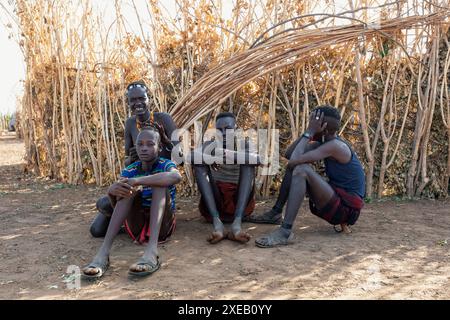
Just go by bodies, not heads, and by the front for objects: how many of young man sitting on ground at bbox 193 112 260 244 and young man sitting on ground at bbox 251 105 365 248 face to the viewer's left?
1

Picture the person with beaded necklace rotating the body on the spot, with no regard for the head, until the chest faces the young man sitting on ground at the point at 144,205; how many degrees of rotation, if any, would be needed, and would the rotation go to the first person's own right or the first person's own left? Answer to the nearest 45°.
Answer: approximately 45° to the first person's own left

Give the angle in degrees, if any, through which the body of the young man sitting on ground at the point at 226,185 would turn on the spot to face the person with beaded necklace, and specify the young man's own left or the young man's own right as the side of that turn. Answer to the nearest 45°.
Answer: approximately 90° to the young man's own right

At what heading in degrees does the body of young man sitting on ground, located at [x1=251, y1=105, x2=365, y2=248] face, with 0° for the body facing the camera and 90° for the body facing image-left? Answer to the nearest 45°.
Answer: approximately 90°

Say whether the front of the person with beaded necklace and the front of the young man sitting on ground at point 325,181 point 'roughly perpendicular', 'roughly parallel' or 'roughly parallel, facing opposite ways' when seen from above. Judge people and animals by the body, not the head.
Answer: roughly perpendicular

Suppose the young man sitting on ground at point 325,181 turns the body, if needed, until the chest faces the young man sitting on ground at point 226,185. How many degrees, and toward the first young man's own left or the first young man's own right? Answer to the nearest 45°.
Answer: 0° — they already face them

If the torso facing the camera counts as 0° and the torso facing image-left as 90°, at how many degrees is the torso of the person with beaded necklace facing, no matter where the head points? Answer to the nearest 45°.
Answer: approximately 45°

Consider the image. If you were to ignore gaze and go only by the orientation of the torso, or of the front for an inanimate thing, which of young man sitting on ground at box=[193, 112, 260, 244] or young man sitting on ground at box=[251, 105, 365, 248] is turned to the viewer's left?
young man sitting on ground at box=[251, 105, 365, 248]

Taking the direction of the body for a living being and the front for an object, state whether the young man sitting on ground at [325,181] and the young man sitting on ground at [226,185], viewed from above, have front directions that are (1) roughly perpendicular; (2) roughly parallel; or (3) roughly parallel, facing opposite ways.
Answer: roughly perpendicular

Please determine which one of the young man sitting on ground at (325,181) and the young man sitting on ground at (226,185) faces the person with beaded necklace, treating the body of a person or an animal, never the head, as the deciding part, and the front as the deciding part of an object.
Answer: the young man sitting on ground at (325,181)

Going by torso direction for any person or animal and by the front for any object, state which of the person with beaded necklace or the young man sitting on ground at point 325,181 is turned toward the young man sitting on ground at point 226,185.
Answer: the young man sitting on ground at point 325,181

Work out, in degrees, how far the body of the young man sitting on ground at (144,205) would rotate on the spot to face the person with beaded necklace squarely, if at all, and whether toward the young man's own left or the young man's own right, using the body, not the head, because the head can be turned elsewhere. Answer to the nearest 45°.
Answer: approximately 135° to the young man's own right

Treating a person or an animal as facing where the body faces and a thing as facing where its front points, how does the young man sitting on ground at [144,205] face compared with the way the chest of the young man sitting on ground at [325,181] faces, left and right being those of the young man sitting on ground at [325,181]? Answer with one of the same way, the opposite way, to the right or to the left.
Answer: to the left
